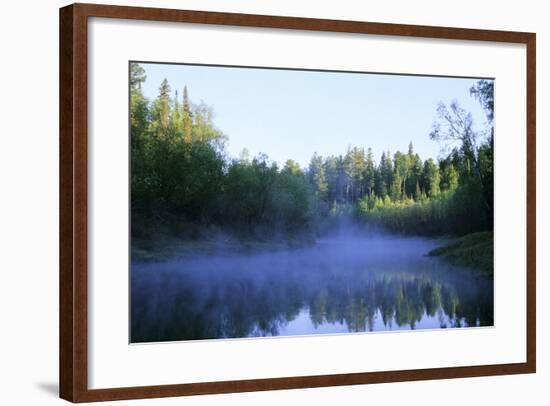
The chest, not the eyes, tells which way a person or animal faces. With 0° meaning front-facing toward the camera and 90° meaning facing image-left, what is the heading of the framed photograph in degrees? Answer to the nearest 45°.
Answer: approximately 315°
